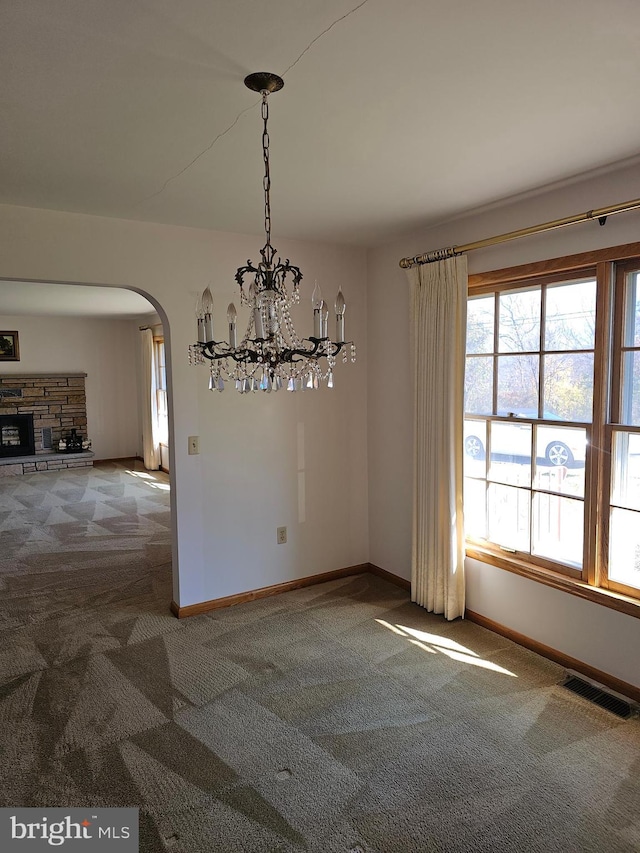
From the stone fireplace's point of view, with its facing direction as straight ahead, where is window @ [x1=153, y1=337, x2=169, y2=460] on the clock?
The window is roughly at 10 o'clock from the stone fireplace.

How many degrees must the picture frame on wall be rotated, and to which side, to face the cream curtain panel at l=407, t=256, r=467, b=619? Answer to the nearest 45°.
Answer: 0° — it already faces it

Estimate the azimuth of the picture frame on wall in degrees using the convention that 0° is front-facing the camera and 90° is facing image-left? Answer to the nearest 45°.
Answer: approximately 0°

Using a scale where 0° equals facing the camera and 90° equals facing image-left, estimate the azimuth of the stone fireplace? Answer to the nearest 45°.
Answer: approximately 0°

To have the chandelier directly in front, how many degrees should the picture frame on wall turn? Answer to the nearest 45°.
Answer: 0° — it already faces it

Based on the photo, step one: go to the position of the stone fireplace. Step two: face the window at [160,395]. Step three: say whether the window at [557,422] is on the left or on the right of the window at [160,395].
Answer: right

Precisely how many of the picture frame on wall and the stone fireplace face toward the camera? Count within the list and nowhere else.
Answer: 2
